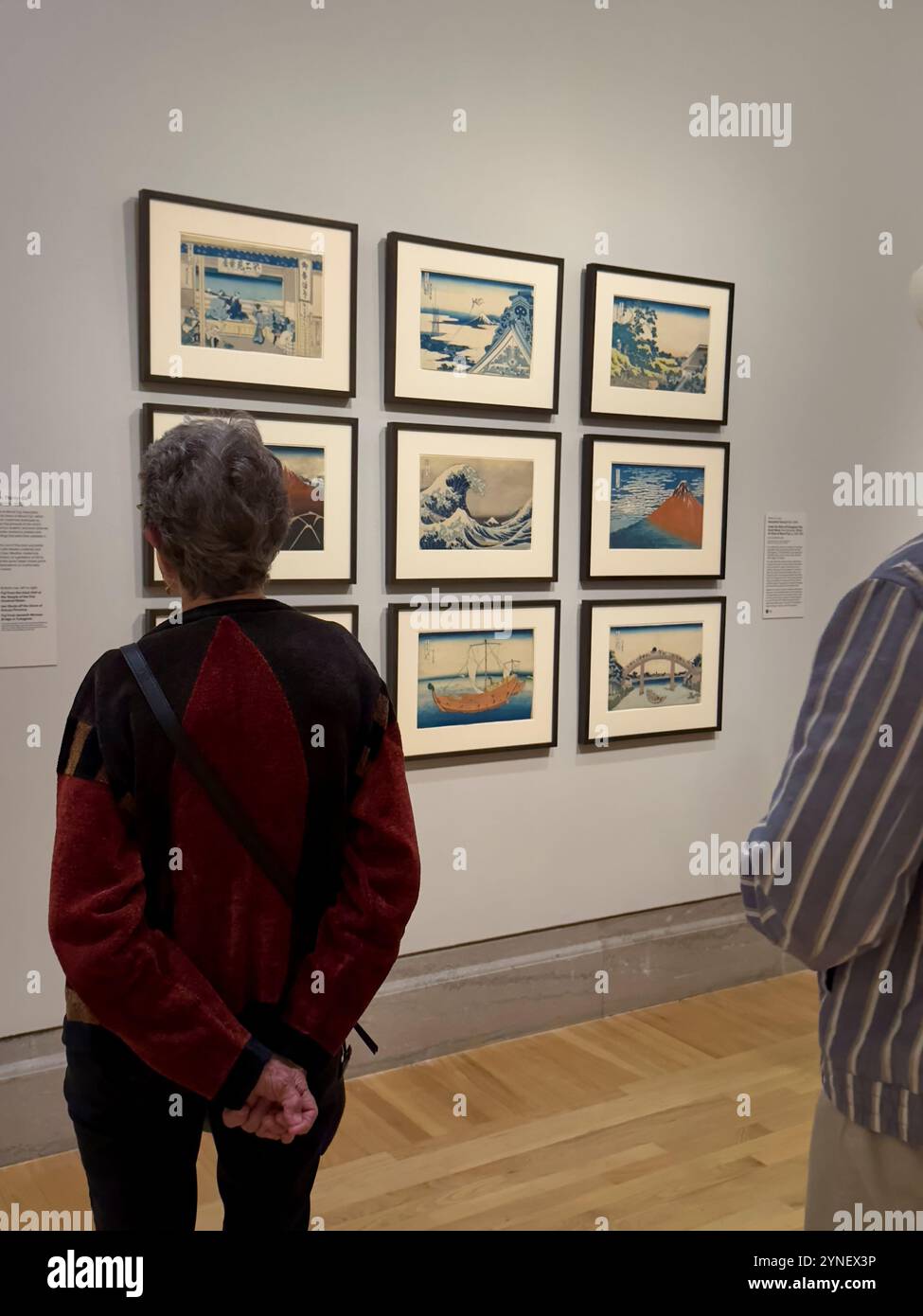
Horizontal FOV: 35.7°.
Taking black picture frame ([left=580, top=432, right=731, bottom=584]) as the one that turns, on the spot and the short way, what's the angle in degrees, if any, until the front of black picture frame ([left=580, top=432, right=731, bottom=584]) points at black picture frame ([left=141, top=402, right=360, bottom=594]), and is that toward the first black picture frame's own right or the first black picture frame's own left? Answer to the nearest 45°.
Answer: approximately 90° to the first black picture frame's own right

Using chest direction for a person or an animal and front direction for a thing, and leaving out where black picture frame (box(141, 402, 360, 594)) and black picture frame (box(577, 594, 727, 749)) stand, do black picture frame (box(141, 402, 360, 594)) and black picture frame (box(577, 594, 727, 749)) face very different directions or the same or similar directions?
same or similar directions

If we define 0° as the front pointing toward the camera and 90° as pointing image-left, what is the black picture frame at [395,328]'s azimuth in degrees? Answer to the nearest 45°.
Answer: approximately 315°

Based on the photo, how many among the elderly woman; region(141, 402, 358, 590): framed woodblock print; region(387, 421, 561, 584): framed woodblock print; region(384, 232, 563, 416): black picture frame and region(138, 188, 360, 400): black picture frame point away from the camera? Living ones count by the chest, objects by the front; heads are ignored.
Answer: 1

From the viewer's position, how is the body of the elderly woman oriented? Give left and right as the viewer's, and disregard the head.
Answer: facing away from the viewer

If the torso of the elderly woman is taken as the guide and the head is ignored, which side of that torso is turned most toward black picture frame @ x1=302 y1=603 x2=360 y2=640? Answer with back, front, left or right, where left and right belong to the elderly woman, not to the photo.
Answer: front

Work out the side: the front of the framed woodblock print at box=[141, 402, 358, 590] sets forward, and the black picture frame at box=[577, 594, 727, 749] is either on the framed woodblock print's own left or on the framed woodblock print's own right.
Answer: on the framed woodblock print's own left

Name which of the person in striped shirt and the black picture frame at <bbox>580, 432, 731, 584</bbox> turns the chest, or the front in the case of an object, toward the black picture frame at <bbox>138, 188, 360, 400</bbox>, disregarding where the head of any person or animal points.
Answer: the person in striped shirt

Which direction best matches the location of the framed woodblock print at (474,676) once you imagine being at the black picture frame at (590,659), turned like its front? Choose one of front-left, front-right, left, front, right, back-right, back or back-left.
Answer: right

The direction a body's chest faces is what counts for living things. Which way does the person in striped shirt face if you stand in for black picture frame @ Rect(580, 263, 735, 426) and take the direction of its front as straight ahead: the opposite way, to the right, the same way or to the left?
the opposite way

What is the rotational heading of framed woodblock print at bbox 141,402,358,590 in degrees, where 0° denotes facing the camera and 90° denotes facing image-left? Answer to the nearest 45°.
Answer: approximately 315°

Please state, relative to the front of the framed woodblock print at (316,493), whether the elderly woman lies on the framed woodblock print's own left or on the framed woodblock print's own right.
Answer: on the framed woodblock print's own right

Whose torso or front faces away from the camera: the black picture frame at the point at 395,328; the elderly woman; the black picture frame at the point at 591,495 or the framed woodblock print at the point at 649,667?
the elderly woman
